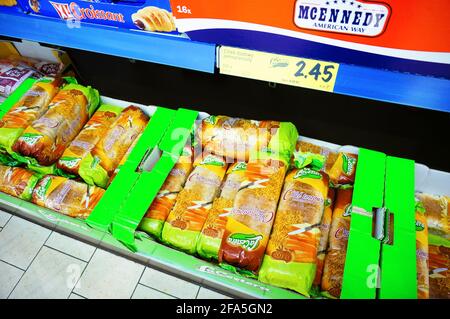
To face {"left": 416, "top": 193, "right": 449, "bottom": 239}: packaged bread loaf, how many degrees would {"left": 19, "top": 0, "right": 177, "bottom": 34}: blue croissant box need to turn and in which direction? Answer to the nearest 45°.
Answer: approximately 90° to its left

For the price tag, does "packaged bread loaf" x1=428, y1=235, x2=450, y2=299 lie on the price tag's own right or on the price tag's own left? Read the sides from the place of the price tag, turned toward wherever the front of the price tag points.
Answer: on the price tag's own left

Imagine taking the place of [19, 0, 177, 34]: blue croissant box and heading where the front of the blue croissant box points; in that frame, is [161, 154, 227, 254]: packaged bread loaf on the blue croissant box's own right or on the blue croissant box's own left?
on the blue croissant box's own left

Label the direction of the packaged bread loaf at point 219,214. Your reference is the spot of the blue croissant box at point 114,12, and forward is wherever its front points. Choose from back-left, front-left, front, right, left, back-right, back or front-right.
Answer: left

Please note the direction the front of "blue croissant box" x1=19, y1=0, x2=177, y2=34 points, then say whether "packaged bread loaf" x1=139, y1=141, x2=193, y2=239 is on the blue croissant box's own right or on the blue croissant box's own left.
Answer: on the blue croissant box's own left

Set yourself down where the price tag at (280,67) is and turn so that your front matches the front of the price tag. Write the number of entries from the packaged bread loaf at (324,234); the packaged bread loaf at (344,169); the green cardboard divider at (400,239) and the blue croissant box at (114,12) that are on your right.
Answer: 1

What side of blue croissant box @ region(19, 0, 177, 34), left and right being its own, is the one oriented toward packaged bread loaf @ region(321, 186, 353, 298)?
left

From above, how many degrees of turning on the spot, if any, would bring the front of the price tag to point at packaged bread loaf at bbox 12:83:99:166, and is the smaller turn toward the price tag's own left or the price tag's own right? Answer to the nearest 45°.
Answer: approximately 135° to the price tag's own right

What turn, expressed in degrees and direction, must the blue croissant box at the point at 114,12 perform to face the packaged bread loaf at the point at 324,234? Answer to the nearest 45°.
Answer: approximately 90° to its left

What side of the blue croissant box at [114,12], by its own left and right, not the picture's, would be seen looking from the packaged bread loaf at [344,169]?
left

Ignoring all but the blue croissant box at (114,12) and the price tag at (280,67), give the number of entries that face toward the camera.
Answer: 2

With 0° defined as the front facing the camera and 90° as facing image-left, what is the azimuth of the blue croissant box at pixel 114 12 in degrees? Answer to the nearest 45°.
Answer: approximately 0°
